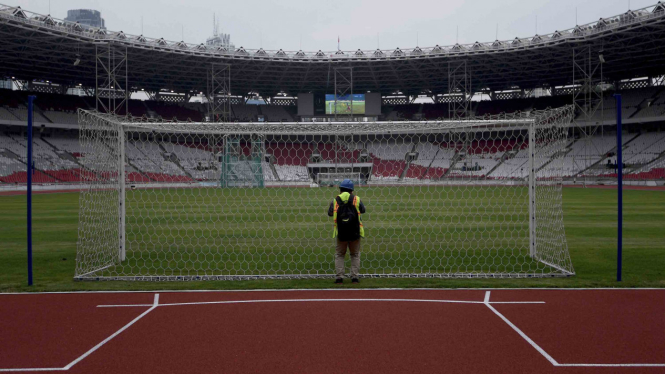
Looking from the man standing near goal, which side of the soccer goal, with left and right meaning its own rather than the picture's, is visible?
back

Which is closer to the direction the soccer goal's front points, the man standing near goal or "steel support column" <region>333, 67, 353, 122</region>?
the steel support column

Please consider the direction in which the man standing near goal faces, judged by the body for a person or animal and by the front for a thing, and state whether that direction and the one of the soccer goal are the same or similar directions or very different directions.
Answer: same or similar directions

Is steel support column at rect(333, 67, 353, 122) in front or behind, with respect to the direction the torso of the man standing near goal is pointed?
in front

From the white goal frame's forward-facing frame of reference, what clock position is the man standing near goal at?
The man standing near goal is roughly at 5 o'clock from the white goal frame.

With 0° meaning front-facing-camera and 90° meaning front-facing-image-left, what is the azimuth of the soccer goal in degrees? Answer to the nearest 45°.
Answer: approximately 180°

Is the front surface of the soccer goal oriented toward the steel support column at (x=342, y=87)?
yes

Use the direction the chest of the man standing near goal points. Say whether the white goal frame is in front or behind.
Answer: in front

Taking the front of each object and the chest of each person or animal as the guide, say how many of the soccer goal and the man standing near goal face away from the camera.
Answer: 2

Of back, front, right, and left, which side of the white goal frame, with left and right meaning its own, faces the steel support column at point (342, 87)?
front

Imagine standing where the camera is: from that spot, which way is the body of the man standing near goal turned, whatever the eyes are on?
away from the camera
